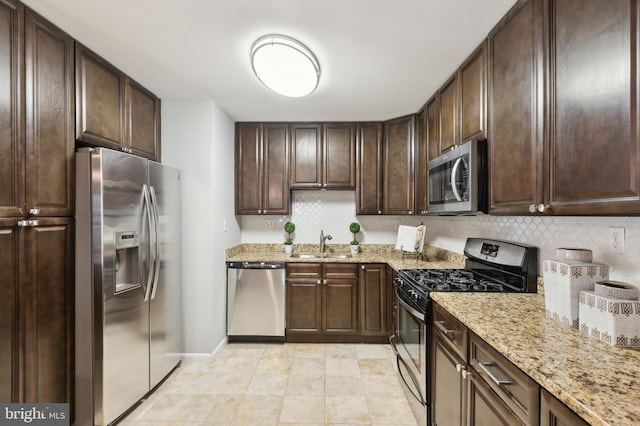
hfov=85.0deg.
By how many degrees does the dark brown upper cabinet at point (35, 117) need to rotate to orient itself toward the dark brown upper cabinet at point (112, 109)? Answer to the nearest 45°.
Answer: approximately 90° to its left

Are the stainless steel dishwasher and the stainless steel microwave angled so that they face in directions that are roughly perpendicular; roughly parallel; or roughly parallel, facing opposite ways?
roughly perpendicular

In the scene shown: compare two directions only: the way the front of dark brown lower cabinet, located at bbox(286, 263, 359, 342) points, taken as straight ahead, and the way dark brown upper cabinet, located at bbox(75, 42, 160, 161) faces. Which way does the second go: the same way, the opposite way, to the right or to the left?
to the left

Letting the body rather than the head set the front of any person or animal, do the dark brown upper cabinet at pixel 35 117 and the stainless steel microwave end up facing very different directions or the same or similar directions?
very different directions

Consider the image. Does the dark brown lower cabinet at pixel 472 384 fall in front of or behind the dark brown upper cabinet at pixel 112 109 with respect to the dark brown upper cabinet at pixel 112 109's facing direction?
in front

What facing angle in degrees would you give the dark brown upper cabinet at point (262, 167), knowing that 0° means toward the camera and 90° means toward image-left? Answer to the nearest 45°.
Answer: approximately 0°
